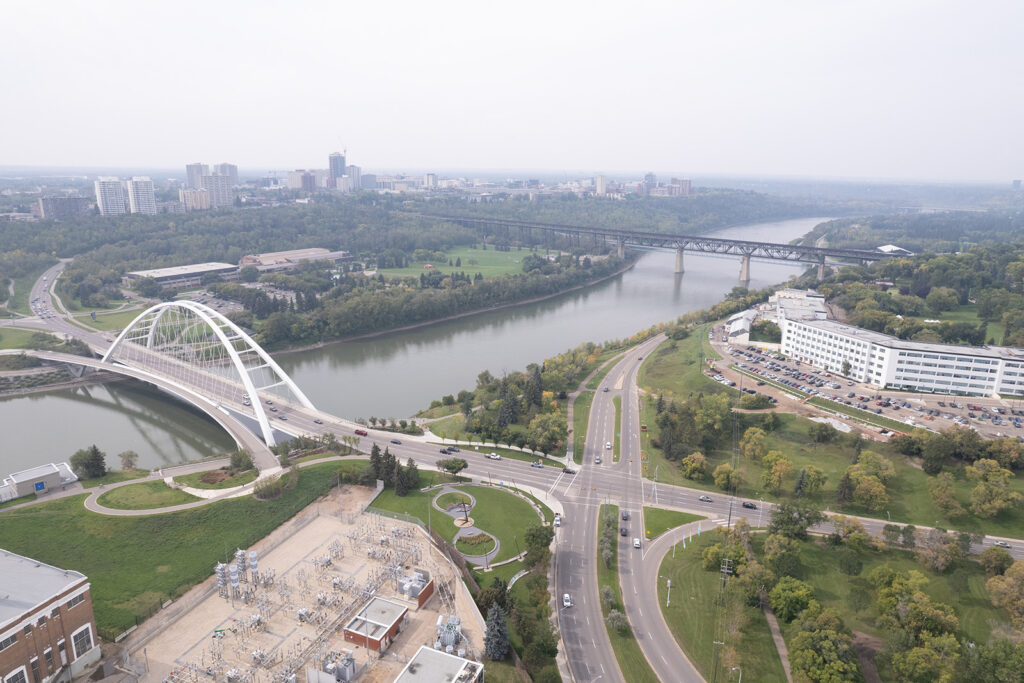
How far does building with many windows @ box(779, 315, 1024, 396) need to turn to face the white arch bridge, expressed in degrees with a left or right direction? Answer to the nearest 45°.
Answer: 0° — it already faces it

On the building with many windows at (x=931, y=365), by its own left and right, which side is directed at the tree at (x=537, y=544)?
front

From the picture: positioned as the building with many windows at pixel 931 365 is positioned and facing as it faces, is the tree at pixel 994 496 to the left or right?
on its left

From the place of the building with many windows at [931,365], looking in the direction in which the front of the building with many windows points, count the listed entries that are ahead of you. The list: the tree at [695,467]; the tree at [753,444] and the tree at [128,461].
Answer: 3

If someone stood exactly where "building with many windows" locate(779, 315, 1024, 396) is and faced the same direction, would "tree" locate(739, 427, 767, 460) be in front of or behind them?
in front

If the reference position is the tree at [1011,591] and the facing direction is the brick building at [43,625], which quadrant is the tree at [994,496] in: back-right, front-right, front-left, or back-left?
back-right

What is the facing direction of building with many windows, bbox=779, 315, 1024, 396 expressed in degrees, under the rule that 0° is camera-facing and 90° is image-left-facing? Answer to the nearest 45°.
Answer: approximately 45°

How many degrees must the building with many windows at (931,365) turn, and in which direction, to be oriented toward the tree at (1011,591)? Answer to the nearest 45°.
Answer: approximately 45° to its left

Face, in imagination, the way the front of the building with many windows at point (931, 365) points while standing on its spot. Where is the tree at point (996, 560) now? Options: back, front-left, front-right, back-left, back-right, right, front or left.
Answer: front-left

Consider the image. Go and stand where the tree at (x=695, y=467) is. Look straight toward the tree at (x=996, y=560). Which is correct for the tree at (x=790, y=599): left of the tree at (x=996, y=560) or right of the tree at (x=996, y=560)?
right

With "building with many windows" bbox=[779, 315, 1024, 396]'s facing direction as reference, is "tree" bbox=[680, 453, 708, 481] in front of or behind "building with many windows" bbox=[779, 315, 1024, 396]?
in front
